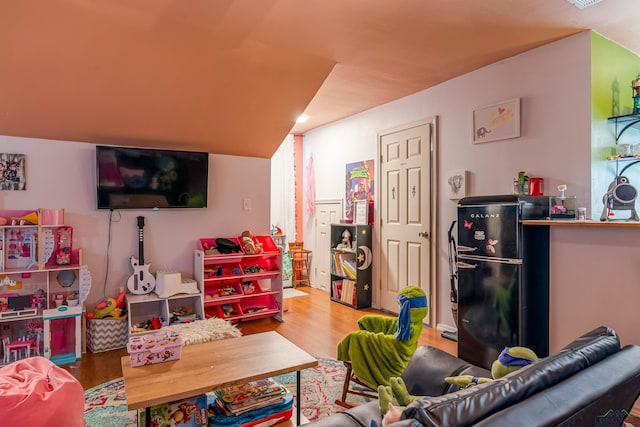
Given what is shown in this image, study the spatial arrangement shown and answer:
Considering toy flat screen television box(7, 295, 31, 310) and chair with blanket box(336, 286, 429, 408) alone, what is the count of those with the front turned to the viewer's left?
1

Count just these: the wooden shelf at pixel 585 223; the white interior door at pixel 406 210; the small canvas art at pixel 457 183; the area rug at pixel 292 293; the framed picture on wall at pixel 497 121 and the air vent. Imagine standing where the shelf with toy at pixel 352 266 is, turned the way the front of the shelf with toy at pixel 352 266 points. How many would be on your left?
5

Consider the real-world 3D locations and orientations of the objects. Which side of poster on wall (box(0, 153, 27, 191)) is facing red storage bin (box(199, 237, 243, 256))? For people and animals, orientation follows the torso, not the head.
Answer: left

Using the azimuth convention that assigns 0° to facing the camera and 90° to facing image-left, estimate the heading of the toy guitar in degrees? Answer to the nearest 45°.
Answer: approximately 0°

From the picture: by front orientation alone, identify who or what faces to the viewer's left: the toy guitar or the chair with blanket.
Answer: the chair with blanket

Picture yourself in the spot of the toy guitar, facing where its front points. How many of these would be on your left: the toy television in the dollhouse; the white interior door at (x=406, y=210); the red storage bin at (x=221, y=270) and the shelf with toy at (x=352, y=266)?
3

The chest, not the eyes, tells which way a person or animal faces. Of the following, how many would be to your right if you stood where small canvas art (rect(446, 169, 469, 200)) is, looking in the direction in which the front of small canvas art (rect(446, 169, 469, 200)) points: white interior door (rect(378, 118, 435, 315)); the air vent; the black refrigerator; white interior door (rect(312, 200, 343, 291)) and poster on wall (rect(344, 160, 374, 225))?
3

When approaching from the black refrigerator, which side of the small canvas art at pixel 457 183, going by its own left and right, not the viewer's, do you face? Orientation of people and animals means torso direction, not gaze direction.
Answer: left
